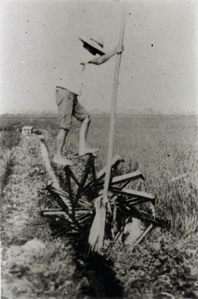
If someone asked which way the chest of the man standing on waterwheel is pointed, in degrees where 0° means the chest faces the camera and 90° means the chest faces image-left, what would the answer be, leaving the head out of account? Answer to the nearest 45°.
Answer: approximately 270°
